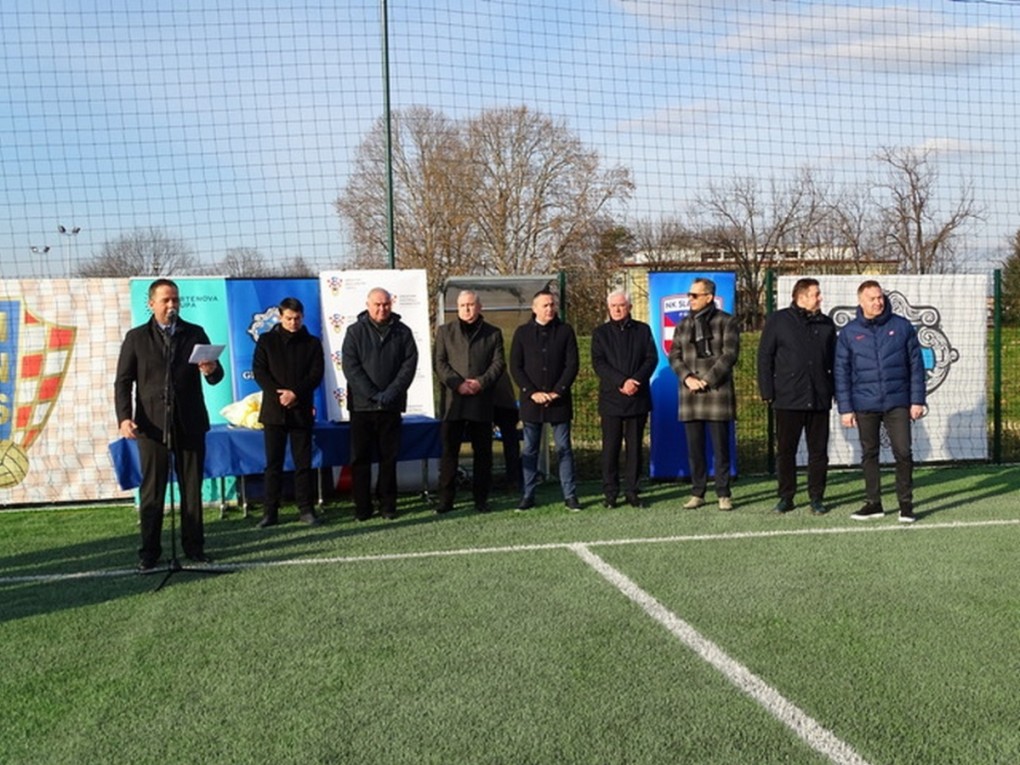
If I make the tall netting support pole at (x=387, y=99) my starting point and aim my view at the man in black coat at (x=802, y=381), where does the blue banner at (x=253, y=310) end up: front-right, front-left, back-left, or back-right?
back-right

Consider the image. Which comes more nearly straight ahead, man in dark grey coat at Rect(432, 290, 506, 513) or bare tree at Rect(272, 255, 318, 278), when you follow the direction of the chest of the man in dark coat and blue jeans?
the man in dark grey coat

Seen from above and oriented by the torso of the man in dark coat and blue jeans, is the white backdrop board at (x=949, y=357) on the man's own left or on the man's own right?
on the man's own left

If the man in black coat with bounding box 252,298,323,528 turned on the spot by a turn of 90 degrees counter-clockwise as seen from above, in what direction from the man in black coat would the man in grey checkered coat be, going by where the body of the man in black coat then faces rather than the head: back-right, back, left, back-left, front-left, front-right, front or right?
front

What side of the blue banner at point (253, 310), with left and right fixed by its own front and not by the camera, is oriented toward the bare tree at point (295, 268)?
back

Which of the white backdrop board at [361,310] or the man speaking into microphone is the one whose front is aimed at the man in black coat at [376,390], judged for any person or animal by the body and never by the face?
the white backdrop board

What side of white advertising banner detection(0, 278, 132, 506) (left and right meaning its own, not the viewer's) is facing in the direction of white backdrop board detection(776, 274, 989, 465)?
left

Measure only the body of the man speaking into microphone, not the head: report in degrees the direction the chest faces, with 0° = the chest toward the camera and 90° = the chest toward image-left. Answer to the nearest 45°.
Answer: approximately 0°
